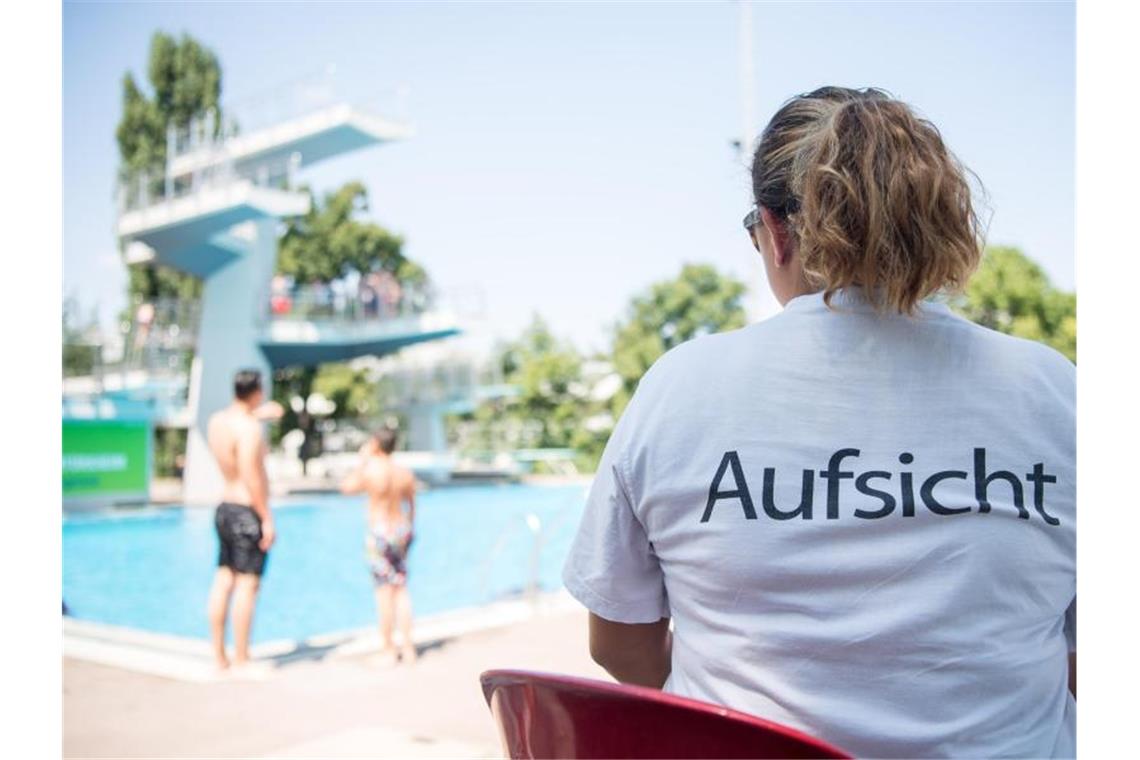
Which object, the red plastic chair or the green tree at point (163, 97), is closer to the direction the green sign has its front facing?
the red plastic chair

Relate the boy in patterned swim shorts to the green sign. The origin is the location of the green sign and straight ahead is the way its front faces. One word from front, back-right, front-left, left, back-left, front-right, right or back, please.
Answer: front

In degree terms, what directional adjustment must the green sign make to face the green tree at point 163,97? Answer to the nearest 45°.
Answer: approximately 180°

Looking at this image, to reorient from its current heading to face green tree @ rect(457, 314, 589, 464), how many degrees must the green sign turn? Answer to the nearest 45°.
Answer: approximately 135° to its left

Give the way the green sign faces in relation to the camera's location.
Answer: facing the viewer

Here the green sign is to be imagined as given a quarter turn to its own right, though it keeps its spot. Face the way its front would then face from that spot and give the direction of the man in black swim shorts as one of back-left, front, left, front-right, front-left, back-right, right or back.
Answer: left

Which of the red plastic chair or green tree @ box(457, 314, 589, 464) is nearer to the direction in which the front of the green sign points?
the red plastic chair

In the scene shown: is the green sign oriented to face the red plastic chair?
yes
